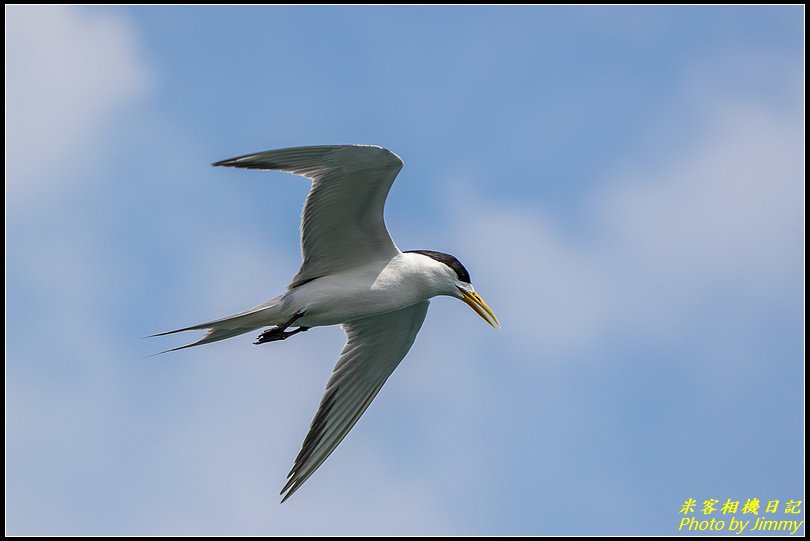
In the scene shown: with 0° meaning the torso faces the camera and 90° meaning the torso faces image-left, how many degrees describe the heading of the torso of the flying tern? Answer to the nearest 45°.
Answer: approximately 270°
